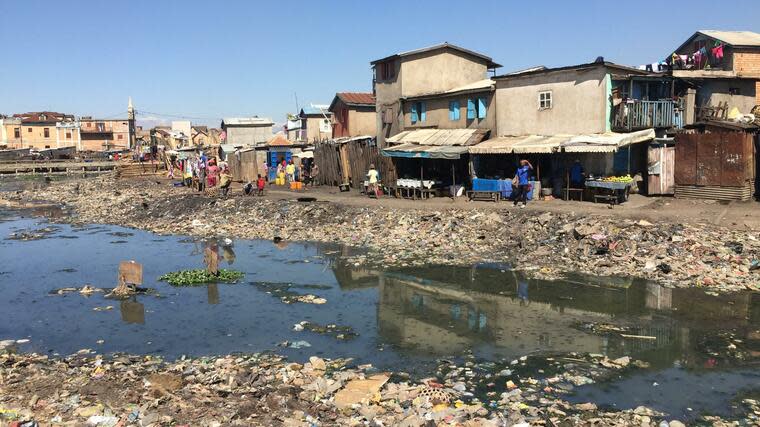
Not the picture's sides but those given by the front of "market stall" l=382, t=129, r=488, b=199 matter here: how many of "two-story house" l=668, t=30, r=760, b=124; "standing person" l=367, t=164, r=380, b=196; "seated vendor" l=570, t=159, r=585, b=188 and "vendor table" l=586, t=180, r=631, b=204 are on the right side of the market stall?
1

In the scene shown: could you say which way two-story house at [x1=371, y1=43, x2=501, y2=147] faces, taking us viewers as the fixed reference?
facing the viewer

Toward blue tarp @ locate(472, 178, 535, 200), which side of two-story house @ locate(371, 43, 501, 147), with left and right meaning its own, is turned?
front

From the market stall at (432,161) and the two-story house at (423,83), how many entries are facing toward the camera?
2

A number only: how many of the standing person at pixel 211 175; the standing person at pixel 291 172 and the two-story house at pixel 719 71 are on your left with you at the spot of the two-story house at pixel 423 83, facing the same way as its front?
1

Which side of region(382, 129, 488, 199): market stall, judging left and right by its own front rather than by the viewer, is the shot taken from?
front

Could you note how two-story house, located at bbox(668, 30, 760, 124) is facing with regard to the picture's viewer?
facing the viewer and to the left of the viewer

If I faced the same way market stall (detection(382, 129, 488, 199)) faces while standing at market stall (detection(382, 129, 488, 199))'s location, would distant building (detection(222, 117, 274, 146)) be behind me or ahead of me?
behind

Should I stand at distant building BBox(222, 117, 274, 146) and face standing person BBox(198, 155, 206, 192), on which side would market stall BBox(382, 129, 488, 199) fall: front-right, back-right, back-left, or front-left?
front-left

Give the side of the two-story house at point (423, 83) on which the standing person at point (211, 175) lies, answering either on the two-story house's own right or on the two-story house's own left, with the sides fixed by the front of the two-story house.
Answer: on the two-story house's own right

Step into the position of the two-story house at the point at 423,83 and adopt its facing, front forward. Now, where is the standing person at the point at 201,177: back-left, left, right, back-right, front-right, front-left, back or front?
right
